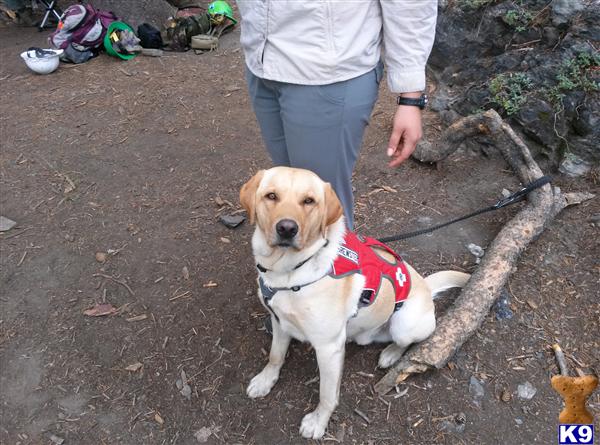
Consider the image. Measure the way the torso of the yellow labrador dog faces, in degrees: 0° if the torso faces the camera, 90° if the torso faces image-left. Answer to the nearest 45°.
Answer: approximately 45°

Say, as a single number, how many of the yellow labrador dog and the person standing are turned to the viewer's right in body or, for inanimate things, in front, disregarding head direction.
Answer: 0

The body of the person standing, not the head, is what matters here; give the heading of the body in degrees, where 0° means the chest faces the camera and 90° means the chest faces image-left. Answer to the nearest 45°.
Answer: approximately 45°
